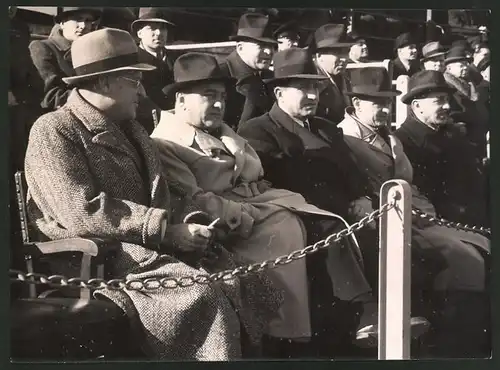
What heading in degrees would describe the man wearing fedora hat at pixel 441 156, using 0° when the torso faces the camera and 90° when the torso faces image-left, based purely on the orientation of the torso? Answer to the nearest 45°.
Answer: approximately 315°

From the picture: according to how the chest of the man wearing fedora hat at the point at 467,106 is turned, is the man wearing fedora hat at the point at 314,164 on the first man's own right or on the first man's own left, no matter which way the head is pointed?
on the first man's own right
